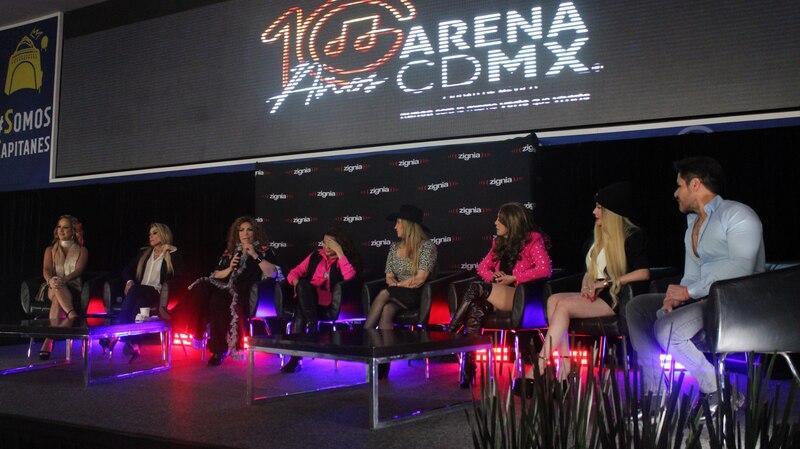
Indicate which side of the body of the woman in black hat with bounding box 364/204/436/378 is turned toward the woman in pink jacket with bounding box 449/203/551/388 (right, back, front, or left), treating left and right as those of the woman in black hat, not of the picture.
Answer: left

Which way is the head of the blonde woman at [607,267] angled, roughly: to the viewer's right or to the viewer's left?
to the viewer's left

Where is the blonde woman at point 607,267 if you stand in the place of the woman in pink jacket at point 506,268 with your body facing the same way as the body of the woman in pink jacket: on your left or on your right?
on your left

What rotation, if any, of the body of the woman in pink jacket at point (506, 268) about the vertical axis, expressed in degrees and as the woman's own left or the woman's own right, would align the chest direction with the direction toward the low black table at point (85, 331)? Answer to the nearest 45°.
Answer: approximately 45° to the woman's own right

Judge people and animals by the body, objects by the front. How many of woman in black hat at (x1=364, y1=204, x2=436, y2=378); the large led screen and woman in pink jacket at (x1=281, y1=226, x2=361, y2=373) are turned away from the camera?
0

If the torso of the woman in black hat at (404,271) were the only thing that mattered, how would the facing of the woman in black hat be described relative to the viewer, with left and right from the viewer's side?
facing the viewer and to the left of the viewer

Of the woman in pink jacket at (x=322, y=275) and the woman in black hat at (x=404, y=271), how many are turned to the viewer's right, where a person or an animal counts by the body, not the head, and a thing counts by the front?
0

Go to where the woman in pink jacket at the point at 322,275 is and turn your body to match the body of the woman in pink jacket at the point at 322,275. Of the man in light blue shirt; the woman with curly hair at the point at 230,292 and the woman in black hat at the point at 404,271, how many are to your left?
2

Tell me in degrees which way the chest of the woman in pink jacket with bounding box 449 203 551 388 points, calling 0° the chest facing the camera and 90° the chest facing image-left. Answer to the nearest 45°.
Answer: approximately 45°
